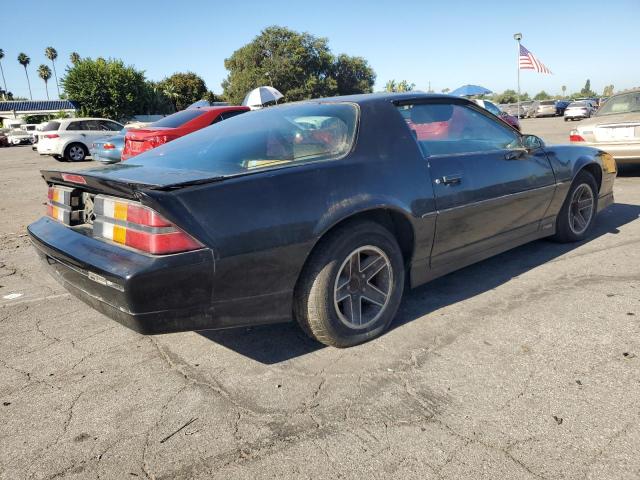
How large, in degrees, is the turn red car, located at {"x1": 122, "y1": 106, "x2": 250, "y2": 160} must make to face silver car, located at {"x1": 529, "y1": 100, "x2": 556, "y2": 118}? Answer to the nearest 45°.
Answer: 0° — it already faces it

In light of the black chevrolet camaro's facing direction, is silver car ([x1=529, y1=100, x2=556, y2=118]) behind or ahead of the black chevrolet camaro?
ahead

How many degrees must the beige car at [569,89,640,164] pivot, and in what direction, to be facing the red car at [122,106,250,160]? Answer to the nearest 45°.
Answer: approximately 90° to its left

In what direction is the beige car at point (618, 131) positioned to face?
away from the camera

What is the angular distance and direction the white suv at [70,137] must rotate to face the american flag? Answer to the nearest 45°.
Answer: approximately 45° to its right

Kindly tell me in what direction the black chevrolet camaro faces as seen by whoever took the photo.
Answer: facing away from the viewer and to the right of the viewer

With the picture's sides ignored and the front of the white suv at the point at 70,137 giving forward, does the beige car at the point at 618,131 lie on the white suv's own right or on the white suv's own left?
on the white suv's own right

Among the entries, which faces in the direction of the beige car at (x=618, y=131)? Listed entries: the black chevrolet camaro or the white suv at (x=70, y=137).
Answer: the black chevrolet camaro

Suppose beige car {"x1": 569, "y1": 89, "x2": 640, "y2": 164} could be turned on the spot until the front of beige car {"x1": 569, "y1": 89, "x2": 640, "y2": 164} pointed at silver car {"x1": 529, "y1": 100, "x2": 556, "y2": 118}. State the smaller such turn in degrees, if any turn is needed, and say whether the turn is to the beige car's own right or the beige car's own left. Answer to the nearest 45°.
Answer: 0° — it already faces it

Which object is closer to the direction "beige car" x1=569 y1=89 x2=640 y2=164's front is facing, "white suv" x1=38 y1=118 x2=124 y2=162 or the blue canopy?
the blue canopy
